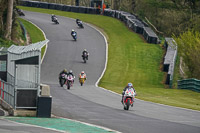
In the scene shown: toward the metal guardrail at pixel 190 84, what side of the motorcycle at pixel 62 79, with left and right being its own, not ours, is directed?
left

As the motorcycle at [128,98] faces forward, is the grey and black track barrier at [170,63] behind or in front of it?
behind

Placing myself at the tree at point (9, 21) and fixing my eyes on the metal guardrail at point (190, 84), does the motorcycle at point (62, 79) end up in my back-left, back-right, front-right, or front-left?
front-right

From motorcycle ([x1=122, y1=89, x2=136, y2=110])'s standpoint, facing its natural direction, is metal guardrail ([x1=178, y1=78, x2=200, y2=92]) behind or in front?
behind

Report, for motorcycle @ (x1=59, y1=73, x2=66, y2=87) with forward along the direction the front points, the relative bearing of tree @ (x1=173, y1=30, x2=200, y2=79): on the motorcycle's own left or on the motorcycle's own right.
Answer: on the motorcycle's own left

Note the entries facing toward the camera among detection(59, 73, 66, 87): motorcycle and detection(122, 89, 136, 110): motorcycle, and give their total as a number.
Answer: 2

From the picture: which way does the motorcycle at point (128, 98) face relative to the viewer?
toward the camera

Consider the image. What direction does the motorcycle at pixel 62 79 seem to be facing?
toward the camera

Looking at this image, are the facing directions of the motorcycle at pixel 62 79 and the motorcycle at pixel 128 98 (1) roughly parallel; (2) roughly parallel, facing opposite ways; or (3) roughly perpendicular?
roughly parallel
